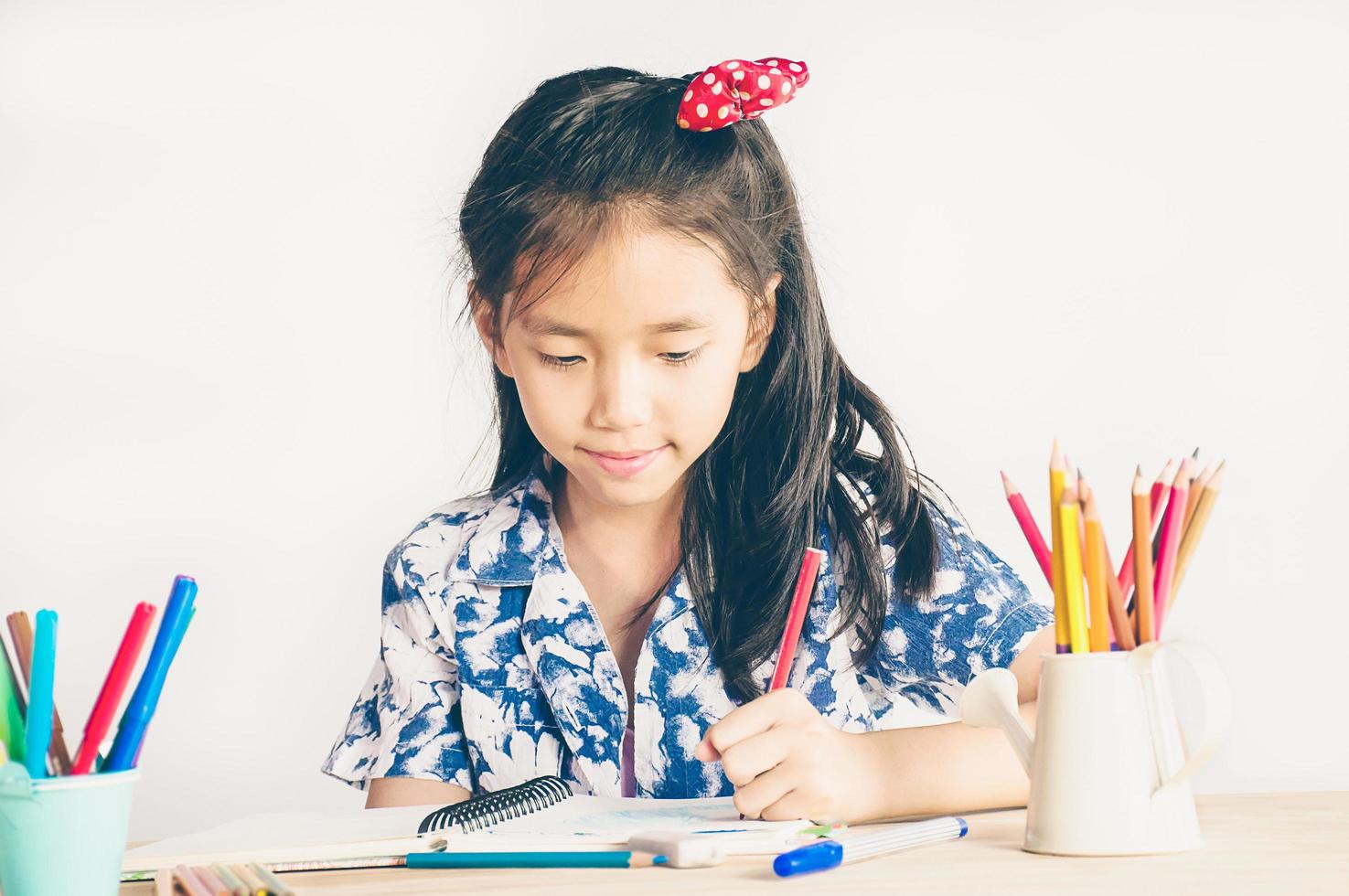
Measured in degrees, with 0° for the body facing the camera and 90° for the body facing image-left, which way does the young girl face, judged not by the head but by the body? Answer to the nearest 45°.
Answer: approximately 0°
